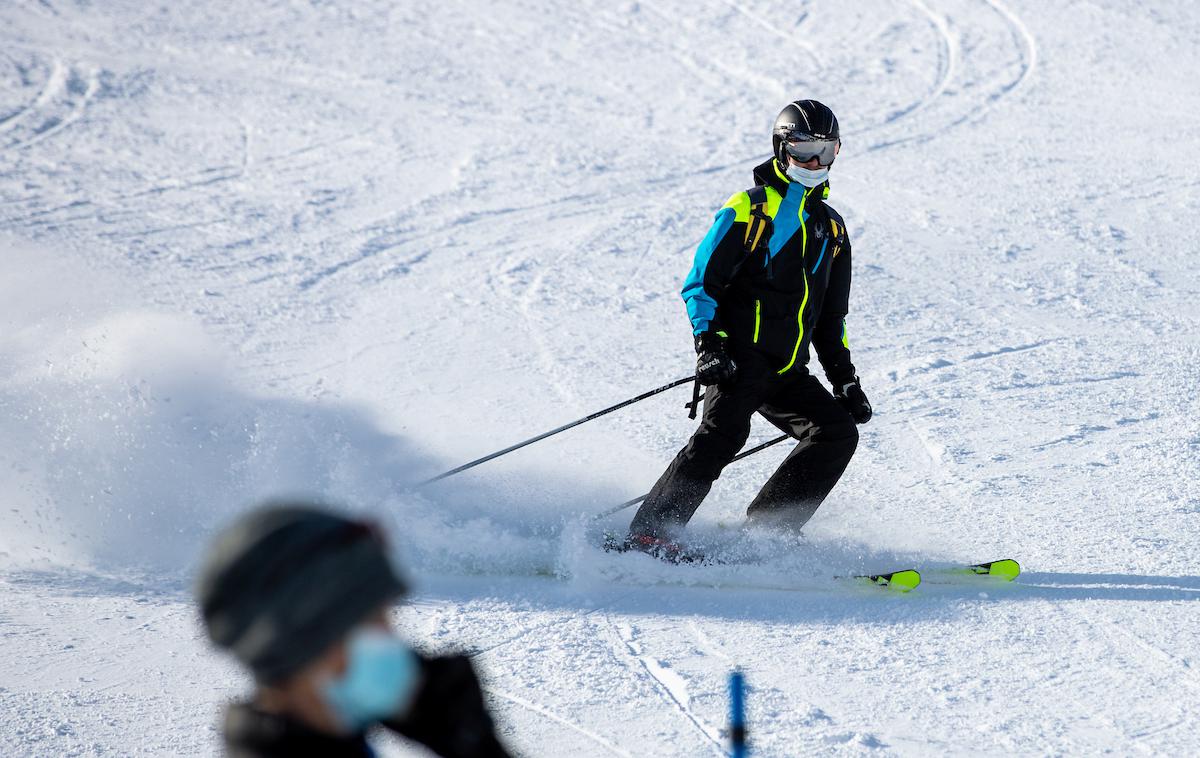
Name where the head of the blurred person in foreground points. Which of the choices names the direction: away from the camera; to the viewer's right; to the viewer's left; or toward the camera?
to the viewer's right

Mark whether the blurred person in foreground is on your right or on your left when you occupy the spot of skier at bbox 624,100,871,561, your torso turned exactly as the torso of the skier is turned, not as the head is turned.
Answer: on your right

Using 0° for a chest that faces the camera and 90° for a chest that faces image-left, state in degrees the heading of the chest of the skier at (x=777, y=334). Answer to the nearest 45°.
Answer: approximately 315°
